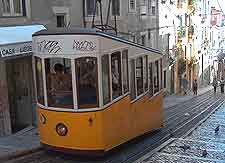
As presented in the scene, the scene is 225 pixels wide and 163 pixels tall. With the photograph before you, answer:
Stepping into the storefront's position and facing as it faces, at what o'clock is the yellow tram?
The yellow tram is roughly at 11 o'clock from the storefront.

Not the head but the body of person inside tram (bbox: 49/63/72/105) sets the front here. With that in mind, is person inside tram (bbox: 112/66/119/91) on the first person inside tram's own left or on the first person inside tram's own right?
on the first person inside tram's own left

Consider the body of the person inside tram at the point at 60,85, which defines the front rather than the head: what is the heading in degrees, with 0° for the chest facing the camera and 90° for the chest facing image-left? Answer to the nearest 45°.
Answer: approximately 0°

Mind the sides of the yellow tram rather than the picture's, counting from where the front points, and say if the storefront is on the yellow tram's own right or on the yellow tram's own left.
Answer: on the yellow tram's own right
